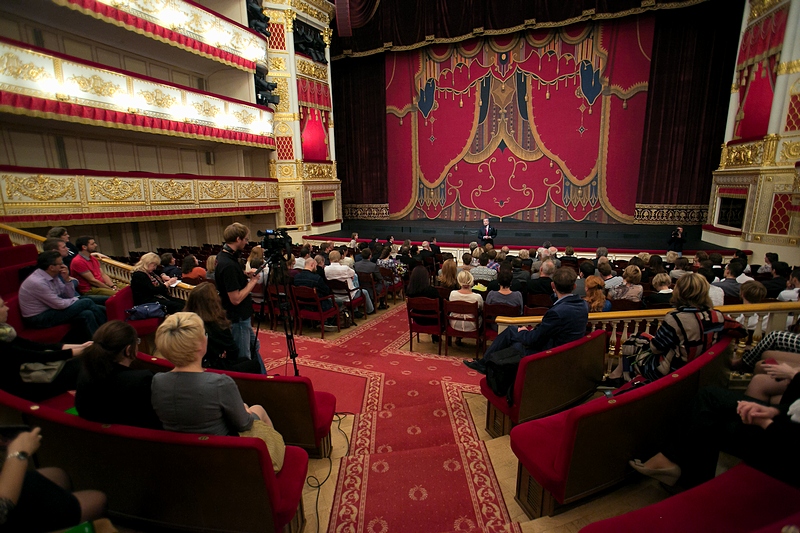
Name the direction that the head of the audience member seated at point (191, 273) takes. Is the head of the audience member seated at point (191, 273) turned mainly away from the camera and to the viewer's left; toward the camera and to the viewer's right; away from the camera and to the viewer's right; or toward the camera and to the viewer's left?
away from the camera and to the viewer's right

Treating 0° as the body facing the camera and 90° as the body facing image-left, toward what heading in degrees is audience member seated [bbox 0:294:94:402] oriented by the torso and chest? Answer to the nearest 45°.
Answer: approximately 270°

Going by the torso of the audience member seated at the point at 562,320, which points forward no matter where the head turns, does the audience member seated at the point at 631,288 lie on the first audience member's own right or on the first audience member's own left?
on the first audience member's own right

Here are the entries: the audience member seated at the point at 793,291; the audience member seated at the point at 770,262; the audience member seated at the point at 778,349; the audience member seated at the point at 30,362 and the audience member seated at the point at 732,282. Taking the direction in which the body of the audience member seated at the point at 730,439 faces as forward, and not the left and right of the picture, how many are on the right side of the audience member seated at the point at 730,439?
4

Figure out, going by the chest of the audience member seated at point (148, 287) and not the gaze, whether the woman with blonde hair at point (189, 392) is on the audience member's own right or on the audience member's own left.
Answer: on the audience member's own right

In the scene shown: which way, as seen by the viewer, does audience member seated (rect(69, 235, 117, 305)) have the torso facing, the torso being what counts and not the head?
to the viewer's right

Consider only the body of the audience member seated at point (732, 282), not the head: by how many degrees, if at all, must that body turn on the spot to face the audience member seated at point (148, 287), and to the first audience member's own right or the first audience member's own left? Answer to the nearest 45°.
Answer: approximately 90° to the first audience member's own left

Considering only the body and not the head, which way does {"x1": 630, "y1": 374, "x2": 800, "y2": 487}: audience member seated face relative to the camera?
to the viewer's left

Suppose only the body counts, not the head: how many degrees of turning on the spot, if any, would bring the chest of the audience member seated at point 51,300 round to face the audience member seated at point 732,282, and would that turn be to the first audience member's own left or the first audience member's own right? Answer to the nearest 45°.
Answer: approximately 45° to the first audience member's own right

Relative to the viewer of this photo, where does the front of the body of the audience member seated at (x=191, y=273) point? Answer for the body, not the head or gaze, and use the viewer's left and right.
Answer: facing away from the viewer and to the right of the viewer

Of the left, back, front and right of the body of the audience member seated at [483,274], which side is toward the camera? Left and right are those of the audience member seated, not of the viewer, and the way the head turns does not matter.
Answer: back

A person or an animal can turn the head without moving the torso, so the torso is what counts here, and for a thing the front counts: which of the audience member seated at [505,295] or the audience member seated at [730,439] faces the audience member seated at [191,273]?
the audience member seated at [730,439]

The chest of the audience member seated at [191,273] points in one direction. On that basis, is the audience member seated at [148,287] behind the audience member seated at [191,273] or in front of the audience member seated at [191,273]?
behind
